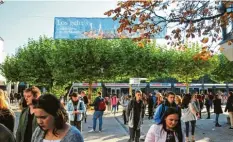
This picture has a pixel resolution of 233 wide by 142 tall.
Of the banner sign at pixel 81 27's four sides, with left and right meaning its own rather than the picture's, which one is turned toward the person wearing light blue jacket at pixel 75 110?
front

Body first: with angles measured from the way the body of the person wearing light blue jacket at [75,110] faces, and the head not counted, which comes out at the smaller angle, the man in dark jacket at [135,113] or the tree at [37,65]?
the man in dark jacket

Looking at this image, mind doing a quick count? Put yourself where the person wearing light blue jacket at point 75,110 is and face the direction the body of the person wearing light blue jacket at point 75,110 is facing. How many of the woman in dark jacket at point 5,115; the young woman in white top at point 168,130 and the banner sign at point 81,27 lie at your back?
1

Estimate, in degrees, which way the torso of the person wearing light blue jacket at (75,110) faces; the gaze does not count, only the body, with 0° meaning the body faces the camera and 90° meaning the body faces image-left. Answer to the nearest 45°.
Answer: approximately 0°

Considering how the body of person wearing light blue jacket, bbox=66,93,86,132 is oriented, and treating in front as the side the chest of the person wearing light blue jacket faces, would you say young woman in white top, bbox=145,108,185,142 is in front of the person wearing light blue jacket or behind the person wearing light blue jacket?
in front

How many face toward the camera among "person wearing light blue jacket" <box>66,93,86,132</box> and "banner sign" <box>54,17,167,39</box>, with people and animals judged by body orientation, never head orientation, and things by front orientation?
2

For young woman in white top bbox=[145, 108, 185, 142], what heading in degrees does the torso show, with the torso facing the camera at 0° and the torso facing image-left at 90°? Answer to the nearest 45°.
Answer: approximately 315°

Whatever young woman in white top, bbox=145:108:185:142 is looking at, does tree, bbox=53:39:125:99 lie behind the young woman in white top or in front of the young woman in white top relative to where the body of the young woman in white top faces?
behind

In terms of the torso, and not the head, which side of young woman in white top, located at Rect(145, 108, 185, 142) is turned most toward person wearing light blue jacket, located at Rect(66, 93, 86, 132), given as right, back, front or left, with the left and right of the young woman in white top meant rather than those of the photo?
back

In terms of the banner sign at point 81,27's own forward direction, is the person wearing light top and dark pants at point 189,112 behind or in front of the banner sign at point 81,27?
in front

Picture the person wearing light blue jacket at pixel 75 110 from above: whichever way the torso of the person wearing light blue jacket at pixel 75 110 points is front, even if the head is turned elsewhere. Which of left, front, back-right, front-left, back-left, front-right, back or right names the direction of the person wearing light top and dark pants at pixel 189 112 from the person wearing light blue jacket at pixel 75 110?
left

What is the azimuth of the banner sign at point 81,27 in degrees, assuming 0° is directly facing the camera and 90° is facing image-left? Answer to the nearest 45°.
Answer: approximately 0°

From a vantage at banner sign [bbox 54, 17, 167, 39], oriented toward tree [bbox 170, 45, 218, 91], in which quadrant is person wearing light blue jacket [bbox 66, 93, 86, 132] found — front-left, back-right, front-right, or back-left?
back-right
